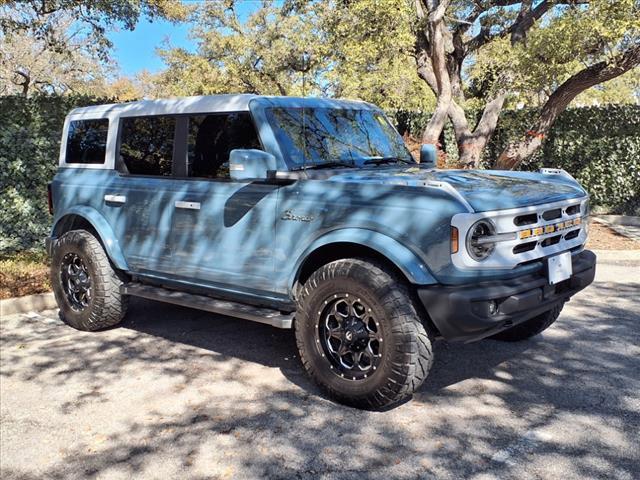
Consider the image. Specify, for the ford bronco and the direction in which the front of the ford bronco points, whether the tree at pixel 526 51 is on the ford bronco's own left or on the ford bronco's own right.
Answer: on the ford bronco's own left

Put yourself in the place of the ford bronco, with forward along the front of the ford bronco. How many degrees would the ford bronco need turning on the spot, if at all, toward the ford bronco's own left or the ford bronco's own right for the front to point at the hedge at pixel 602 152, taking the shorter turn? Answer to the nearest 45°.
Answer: approximately 90° to the ford bronco's own left

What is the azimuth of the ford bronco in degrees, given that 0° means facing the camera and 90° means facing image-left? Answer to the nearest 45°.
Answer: approximately 315°

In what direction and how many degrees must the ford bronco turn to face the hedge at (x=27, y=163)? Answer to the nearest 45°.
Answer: approximately 180°

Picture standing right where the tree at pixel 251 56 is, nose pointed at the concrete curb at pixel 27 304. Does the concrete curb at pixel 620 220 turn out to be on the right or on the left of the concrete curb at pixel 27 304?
left

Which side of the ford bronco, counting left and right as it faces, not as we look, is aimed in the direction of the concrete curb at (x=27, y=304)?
back

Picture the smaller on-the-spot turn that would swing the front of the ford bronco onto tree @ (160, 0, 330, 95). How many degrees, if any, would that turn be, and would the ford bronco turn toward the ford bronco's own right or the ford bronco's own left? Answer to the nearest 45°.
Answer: approximately 135° to the ford bronco's own left

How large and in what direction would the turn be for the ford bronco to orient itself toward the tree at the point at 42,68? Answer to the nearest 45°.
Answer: approximately 180°

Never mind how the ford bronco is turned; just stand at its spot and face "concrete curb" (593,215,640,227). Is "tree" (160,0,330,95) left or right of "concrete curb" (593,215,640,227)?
left

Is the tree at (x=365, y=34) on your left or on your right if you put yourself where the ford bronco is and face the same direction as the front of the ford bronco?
on your left

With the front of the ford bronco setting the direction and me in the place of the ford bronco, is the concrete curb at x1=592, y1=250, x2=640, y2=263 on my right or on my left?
on my left

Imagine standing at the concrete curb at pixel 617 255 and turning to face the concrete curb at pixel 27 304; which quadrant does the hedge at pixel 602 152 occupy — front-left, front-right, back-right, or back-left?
back-right
